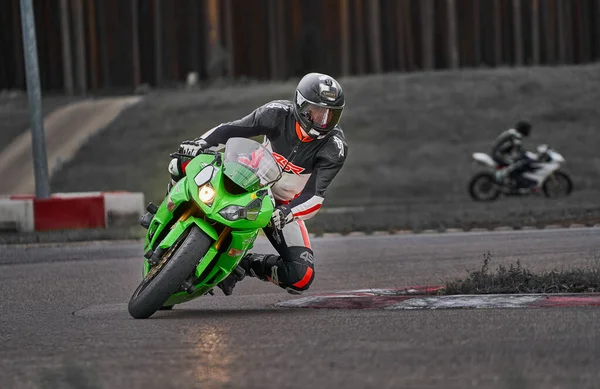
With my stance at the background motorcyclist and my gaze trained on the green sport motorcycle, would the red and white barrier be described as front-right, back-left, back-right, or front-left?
front-right

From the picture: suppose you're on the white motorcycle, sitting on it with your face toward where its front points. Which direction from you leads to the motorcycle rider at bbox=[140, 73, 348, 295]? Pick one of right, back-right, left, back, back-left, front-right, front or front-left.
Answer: right

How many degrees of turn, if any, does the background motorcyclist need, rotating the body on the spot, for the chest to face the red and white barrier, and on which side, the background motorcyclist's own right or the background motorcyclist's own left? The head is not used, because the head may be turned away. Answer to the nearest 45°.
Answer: approximately 135° to the background motorcyclist's own right

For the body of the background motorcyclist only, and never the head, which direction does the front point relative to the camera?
to the viewer's right

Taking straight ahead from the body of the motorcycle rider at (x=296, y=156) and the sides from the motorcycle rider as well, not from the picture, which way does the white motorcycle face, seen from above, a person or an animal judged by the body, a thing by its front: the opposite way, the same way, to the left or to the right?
to the left

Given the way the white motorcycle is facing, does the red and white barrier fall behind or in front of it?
behind

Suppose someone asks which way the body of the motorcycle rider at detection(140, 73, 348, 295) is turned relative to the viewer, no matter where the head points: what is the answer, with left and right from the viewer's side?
facing the viewer

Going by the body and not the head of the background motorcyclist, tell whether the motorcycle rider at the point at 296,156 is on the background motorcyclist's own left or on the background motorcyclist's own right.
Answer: on the background motorcyclist's own right

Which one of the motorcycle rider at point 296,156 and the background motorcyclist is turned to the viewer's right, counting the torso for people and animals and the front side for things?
the background motorcyclist

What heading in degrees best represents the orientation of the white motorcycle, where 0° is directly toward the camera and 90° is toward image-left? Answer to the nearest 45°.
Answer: approximately 270°

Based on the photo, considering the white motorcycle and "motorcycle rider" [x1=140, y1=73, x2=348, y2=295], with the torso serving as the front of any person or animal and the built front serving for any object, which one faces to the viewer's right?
the white motorcycle

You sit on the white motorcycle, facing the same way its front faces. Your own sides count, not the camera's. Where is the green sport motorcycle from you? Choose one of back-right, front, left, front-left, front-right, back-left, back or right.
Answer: right
